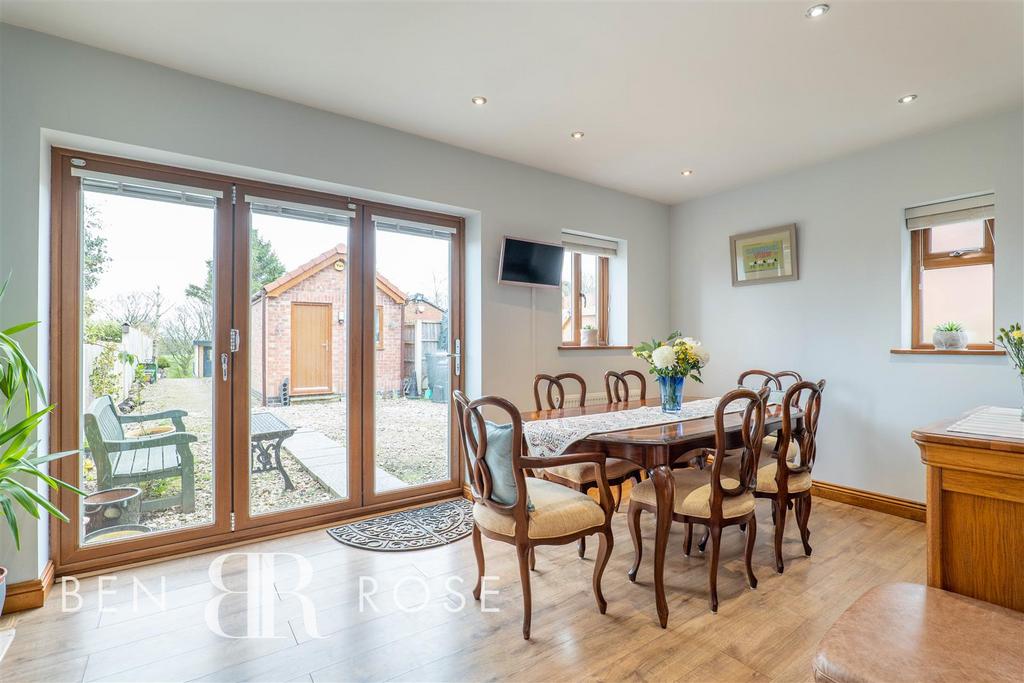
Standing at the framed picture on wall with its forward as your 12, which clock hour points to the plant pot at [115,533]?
The plant pot is roughly at 12 o'clock from the framed picture on wall.

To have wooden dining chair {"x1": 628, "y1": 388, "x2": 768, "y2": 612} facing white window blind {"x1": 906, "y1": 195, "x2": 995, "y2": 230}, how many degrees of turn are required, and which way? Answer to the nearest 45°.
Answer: approximately 90° to its right

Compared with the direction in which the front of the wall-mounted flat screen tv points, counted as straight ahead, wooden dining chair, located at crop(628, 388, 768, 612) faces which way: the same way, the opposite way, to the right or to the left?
the opposite way

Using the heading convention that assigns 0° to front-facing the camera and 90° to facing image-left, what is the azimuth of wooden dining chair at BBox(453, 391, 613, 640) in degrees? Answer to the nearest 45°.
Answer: approximately 225°

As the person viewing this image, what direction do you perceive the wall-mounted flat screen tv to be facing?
facing the viewer and to the right of the viewer

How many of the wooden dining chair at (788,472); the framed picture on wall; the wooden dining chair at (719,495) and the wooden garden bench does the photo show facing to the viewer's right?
1

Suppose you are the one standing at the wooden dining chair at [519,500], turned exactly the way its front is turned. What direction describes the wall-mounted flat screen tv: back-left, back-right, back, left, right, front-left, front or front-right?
front-left

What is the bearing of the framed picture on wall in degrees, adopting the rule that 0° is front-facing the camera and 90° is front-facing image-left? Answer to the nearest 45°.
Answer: approximately 45°

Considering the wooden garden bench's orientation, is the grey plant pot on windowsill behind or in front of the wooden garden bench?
in front

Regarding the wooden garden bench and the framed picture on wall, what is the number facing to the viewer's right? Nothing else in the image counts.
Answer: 1

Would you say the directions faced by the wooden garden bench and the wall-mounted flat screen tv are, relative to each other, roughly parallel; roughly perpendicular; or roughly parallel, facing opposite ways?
roughly perpendicular

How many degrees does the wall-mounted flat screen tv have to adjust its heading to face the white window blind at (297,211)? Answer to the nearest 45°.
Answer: approximately 90° to its right

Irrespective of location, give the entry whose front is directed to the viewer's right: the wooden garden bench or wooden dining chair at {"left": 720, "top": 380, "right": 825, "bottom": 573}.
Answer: the wooden garden bench

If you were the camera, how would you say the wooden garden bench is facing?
facing to the right of the viewer

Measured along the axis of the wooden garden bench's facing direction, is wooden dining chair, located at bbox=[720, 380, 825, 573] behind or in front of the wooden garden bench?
in front
